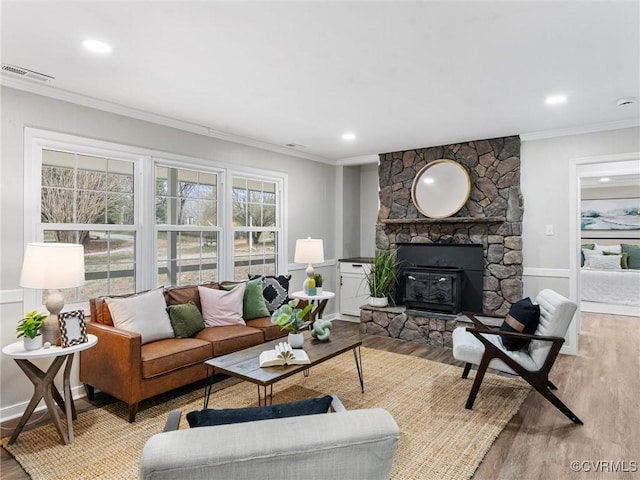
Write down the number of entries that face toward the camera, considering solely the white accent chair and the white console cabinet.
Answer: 1

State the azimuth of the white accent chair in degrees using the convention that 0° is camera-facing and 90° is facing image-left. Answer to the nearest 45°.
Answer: approximately 90°

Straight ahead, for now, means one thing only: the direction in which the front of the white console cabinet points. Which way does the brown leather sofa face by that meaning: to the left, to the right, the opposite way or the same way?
to the left

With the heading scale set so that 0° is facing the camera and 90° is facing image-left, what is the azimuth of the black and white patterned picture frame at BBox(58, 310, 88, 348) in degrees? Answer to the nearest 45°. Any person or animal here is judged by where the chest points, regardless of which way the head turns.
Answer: approximately 0°

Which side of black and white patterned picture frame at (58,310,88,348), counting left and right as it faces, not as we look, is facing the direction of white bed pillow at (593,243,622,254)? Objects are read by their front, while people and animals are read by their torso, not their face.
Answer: left

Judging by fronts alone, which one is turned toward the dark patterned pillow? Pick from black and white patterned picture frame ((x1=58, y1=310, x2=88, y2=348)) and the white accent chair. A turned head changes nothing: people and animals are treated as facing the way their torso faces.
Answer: the white accent chair

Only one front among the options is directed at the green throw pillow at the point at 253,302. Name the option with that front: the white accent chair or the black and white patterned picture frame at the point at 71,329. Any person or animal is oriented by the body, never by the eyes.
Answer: the white accent chair

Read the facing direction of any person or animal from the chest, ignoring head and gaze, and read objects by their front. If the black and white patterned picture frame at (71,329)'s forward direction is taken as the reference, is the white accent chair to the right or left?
on its left

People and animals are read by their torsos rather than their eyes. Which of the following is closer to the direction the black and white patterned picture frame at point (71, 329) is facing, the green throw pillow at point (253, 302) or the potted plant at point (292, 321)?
the potted plant

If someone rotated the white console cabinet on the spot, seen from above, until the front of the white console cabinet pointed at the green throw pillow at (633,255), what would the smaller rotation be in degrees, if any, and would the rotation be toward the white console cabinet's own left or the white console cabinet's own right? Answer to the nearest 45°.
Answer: approximately 90° to the white console cabinet's own left

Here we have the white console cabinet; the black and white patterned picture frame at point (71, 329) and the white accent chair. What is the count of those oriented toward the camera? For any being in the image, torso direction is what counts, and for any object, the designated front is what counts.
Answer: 2

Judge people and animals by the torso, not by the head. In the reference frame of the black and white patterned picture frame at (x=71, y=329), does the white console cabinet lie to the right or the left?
on its left
